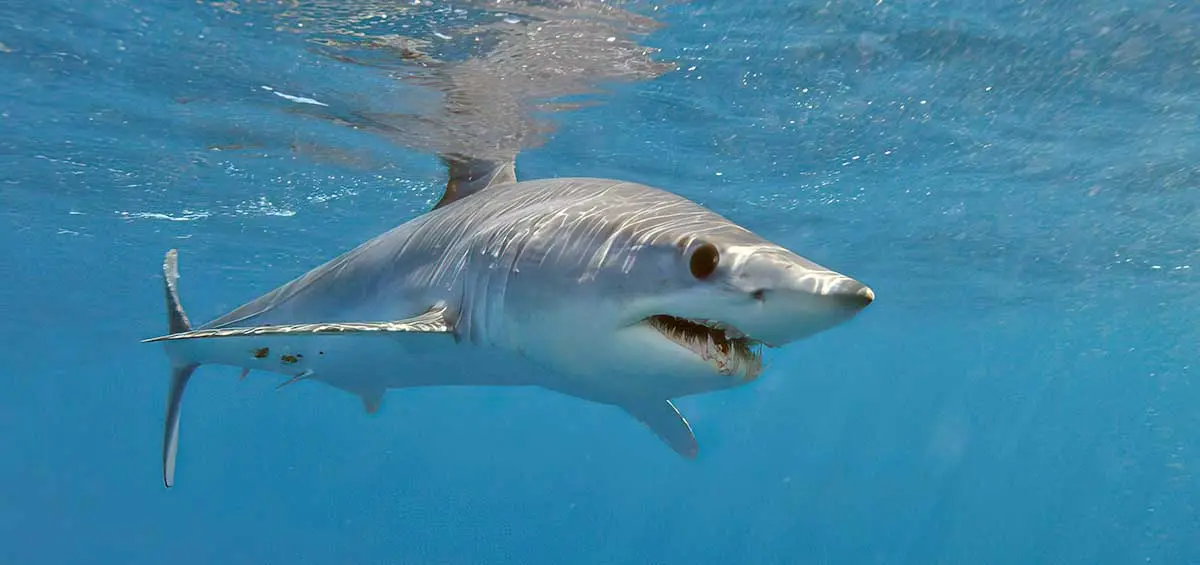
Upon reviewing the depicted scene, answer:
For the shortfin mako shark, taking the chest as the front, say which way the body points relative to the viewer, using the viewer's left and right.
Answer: facing the viewer and to the right of the viewer
